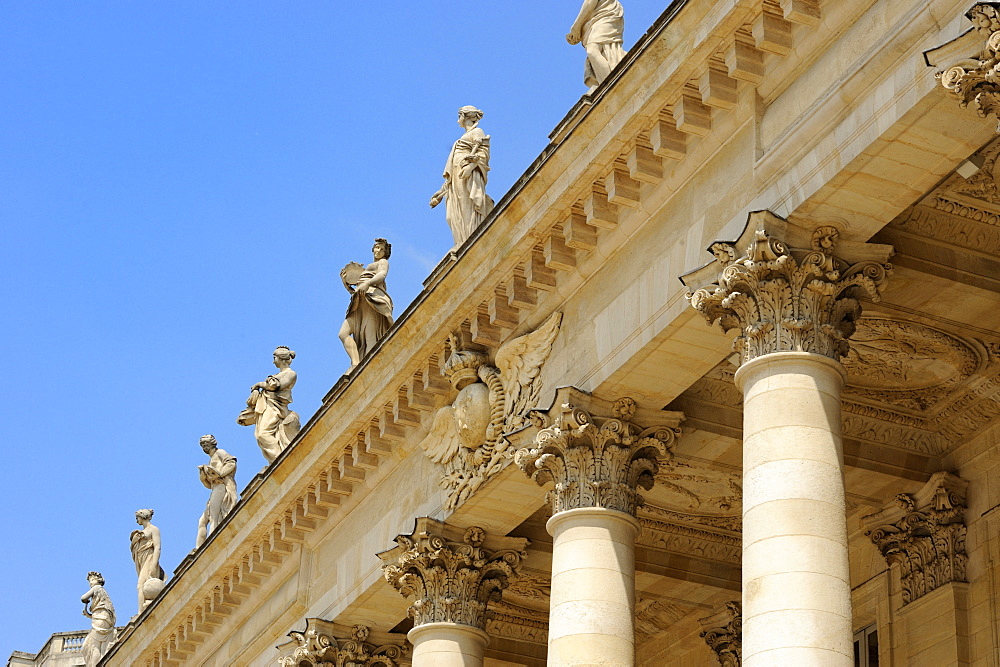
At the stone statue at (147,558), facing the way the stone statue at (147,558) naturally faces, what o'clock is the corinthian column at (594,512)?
The corinthian column is roughly at 10 o'clock from the stone statue.

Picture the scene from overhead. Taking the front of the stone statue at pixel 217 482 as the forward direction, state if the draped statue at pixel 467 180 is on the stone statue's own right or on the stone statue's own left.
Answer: on the stone statue's own left

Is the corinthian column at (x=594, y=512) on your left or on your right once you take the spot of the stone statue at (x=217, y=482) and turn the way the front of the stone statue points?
on your left

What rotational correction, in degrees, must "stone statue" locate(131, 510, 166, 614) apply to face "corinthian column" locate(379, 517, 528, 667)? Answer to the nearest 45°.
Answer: approximately 45° to its left

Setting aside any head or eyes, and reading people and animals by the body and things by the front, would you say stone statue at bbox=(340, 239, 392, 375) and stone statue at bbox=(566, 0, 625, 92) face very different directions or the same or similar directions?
same or similar directions

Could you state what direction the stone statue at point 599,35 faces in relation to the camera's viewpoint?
facing the viewer and to the left of the viewer

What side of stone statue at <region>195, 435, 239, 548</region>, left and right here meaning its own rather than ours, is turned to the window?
left

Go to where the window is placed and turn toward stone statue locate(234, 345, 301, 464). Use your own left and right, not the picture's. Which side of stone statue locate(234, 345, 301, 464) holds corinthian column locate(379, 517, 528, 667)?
left

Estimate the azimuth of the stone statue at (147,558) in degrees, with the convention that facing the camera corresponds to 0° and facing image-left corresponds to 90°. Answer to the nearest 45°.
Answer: approximately 45°

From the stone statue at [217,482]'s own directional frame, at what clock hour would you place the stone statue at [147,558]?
the stone statue at [147,558] is roughly at 4 o'clock from the stone statue at [217,482].

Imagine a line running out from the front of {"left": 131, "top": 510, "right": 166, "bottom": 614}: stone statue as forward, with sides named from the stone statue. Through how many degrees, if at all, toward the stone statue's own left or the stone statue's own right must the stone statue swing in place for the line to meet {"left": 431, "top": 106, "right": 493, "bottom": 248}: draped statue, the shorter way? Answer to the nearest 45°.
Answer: approximately 45° to the stone statue's own left

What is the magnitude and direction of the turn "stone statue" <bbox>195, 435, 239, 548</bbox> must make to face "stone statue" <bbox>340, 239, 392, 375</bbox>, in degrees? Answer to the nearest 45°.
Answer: approximately 45° to its left
